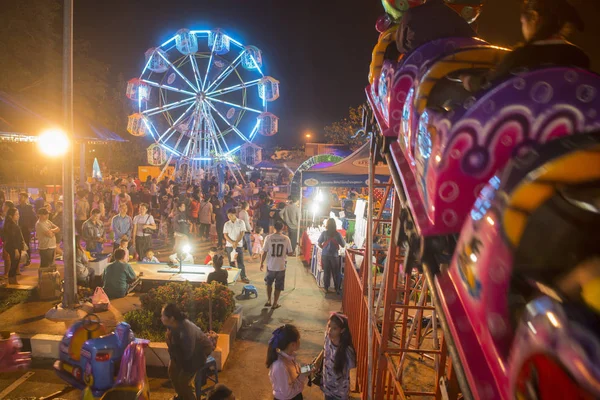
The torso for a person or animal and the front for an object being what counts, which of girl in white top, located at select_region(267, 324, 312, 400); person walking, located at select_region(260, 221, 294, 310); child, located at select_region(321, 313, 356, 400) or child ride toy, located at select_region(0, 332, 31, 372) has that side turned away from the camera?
the person walking

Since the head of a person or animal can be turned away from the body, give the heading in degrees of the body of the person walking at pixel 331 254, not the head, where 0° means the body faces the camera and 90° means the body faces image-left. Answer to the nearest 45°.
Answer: approximately 180°

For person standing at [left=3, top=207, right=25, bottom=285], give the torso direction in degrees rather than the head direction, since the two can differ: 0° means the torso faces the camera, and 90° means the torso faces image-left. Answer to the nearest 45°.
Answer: approximately 270°

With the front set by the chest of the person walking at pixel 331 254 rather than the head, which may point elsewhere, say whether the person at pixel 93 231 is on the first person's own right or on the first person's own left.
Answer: on the first person's own left

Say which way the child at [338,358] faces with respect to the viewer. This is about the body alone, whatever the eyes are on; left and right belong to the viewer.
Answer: facing the viewer and to the left of the viewer

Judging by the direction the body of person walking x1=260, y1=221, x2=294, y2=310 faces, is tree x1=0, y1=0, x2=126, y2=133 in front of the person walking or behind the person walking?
in front
